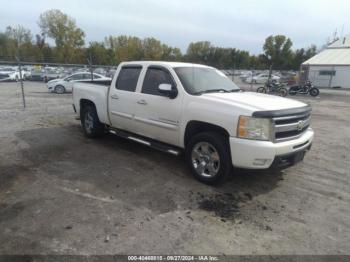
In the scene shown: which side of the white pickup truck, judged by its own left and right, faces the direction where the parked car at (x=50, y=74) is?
back

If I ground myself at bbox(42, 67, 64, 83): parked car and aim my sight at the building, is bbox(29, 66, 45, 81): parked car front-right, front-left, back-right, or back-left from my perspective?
back-left

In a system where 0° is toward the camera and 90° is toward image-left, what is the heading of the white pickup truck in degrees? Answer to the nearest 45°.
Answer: approximately 315°

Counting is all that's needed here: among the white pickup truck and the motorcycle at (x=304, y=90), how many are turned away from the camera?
0

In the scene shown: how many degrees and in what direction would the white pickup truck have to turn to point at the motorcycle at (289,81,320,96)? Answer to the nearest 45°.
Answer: approximately 90° to its left
